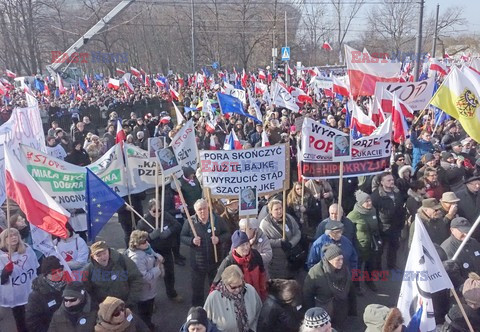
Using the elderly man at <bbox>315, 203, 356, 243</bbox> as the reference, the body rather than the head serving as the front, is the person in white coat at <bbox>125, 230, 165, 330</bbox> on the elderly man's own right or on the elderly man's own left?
on the elderly man's own right

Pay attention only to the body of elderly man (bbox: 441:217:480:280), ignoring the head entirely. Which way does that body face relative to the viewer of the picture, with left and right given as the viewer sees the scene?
facing the viewer and to the right of the viewer

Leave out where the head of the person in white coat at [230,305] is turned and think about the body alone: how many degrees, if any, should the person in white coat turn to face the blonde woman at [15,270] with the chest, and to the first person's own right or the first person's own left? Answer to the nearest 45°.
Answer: approximately 135° to the first person's own right

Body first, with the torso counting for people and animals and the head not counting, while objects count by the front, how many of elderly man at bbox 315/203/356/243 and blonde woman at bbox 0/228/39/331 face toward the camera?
2

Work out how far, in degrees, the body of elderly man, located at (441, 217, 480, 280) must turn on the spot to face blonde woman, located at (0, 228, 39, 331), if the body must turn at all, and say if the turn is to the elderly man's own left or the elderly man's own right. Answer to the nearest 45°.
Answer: approximately 90° to the elderly man's own right

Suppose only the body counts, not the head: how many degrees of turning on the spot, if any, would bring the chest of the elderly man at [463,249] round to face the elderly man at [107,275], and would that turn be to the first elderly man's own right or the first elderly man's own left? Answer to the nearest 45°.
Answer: approximately 90° to the first elderly man's own right

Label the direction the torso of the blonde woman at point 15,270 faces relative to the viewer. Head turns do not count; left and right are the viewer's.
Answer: facing the viewer

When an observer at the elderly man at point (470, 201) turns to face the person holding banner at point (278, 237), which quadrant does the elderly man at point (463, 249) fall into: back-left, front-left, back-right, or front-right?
front-left

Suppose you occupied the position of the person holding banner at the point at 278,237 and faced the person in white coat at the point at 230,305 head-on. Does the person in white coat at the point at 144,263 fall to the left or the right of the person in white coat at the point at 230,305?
right

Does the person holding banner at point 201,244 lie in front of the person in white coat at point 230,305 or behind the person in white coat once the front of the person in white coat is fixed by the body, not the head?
behind

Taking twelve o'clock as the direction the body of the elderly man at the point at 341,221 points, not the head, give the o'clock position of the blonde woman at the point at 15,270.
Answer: The blonde woman is roughly at 2 o'clock from the elderly man.

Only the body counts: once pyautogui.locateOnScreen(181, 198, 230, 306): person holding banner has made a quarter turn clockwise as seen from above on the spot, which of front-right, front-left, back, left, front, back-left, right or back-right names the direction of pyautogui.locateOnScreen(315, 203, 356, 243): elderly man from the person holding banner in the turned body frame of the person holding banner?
back

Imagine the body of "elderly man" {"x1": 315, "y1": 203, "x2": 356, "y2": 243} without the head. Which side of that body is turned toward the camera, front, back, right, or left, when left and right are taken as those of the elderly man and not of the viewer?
front
